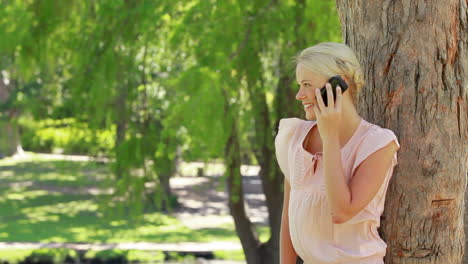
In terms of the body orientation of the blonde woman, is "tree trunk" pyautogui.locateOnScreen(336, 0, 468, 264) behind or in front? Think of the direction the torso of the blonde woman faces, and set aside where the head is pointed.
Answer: behind

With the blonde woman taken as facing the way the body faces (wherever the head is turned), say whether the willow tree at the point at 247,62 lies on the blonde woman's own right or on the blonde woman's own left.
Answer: on the blonde woman's own right

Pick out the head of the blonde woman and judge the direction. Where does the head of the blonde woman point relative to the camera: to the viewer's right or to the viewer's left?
to the viewer's left
